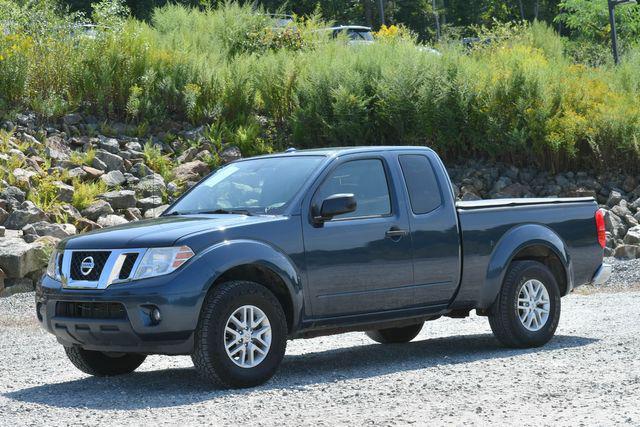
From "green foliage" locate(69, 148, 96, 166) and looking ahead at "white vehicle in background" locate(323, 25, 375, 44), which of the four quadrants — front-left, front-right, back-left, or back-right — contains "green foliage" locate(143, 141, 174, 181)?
front-right

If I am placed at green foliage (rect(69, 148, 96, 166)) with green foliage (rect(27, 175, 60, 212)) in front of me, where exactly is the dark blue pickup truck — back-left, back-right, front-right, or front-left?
front-left

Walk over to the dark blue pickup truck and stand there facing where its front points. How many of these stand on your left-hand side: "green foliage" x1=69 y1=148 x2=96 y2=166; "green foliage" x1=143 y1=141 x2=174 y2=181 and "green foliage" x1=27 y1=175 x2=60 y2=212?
0

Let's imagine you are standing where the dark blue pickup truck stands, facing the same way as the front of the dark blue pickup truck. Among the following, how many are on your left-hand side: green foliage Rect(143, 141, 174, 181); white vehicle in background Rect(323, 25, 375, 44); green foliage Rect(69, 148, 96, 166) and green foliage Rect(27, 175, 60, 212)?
0

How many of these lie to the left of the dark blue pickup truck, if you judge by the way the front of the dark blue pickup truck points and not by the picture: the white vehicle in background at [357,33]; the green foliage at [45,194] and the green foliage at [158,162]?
0

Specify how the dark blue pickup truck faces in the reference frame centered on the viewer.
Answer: facing the viewer and to the left of the viewer

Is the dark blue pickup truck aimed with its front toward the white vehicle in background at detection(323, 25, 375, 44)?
no

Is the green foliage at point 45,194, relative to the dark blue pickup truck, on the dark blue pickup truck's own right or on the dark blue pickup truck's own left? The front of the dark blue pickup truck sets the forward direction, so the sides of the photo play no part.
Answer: on the dark blue pickup truck's own right

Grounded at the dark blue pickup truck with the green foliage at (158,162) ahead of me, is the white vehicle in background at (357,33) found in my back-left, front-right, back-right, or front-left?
front-right

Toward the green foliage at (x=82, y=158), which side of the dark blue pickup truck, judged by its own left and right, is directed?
right

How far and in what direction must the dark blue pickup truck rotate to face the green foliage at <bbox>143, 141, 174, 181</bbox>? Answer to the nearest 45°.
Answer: approximately 135° to its right

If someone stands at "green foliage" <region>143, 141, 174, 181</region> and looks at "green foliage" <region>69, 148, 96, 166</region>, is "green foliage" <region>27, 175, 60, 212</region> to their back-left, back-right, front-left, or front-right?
front-left

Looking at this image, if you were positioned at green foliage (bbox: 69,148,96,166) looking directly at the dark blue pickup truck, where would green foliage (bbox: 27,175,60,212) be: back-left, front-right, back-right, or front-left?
front-right

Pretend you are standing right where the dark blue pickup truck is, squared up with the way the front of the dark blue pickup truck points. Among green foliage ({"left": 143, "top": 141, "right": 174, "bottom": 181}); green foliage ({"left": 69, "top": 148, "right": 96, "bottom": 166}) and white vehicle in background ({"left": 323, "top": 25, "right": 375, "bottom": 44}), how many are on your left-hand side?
0

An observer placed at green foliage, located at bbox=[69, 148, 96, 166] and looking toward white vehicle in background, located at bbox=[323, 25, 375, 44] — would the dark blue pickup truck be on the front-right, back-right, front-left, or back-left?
back-right
